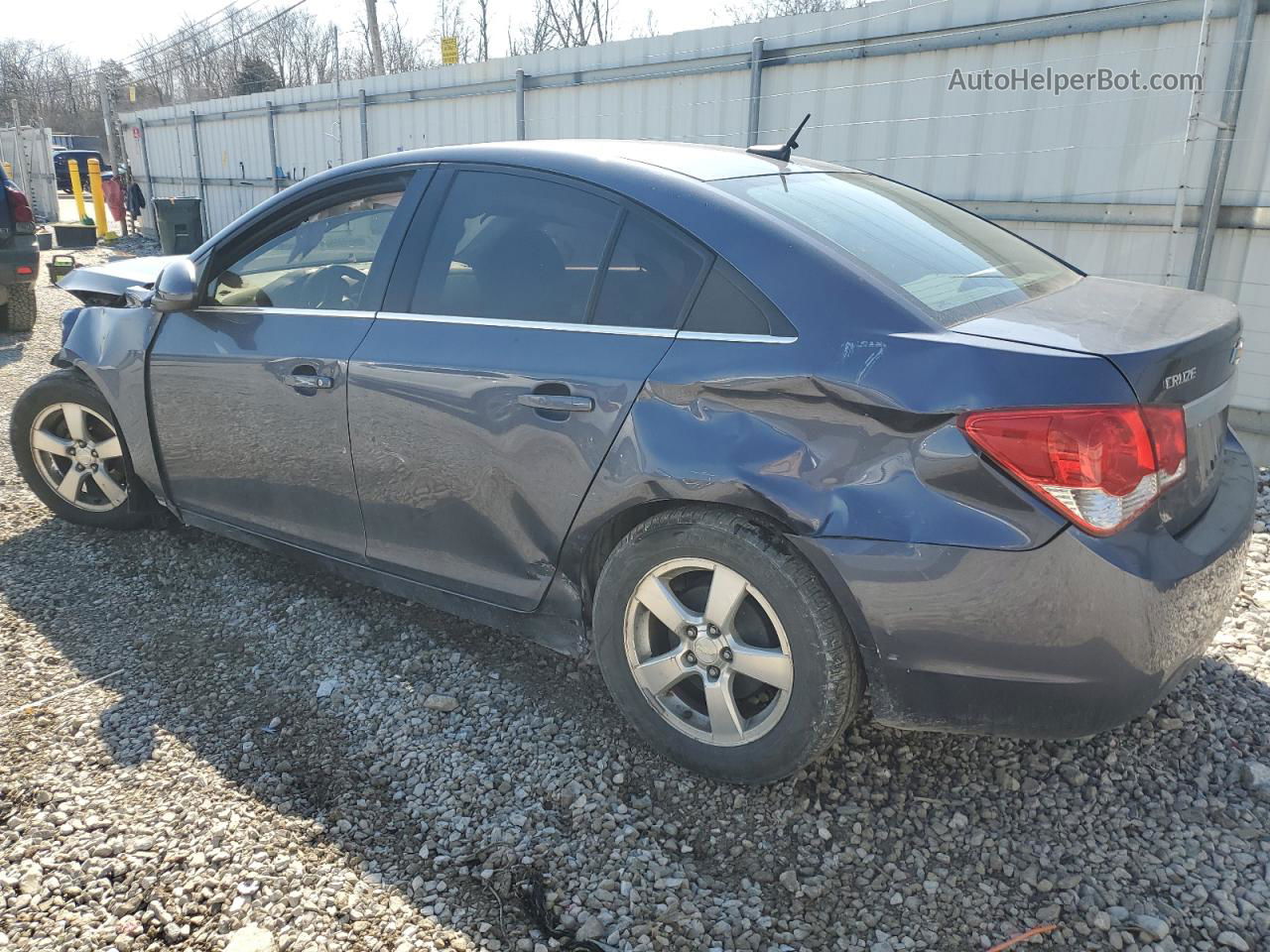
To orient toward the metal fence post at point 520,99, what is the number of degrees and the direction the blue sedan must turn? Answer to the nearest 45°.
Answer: approximately 45° to its right

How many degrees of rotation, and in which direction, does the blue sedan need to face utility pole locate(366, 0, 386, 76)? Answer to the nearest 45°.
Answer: approximately 45° to its right

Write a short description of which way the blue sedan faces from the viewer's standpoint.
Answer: facing away from the viewer and to the left of the viewer

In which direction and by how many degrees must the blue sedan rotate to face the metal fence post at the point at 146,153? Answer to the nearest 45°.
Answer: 0° — it already faces it

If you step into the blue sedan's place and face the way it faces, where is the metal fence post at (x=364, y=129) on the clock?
The metal fence post is roughly at 1 o'clock from the blue sedan.
